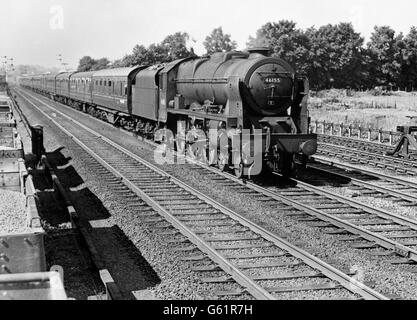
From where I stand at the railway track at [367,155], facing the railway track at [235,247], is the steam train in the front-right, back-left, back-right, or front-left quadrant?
front-right

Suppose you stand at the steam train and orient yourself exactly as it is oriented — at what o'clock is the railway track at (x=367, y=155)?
The railway track is roughly at 9 o'clock from the steam train.

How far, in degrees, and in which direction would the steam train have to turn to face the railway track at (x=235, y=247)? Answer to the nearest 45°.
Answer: approximately 45° to its right

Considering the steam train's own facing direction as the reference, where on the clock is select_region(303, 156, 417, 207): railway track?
The railway track is roughly at 11 o'clock from the steam train.

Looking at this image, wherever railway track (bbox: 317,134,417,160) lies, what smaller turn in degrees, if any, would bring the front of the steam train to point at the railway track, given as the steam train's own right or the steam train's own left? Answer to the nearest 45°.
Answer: approximately 90° to the steam train's own left
